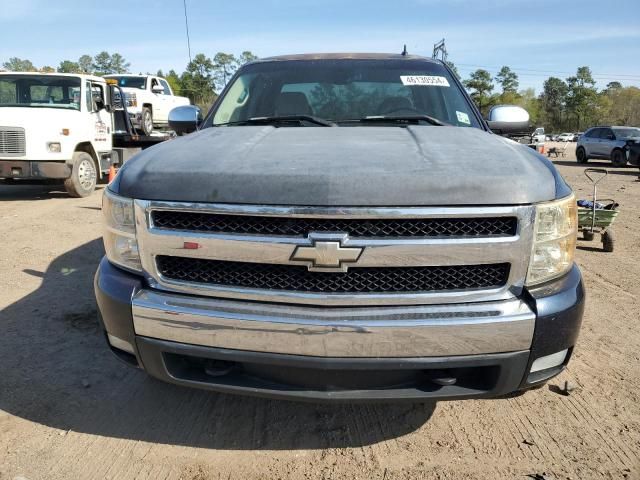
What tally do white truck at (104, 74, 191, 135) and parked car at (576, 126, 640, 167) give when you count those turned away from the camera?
0

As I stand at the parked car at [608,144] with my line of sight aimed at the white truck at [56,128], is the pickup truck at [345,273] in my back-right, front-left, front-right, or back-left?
front-left

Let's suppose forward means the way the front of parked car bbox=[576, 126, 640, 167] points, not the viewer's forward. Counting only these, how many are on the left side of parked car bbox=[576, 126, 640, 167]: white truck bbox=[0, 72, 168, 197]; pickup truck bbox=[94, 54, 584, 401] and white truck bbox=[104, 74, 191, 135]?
0

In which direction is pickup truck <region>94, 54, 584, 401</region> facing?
toward the camera

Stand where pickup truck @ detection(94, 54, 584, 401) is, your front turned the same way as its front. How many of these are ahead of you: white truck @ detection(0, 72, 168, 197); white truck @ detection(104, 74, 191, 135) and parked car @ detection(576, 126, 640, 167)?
0

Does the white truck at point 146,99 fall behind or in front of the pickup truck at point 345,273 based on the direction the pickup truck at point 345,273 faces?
behind

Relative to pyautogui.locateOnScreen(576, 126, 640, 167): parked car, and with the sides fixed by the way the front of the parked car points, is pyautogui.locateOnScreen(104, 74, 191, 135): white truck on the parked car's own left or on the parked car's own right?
on the parked car's own right

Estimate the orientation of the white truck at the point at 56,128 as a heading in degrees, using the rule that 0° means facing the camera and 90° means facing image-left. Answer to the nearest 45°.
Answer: approximately 45°

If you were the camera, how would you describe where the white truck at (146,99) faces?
facing the viewer and to the left of the viewer
